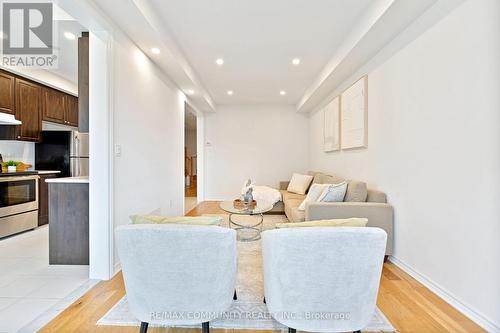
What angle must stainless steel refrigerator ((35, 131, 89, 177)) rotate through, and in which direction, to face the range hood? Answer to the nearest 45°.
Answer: approximately 90° to its right

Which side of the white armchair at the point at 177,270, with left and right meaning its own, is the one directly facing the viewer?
back

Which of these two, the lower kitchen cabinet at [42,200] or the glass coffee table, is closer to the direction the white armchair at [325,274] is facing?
the glass coffee table

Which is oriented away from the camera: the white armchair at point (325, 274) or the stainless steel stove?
the white armchair

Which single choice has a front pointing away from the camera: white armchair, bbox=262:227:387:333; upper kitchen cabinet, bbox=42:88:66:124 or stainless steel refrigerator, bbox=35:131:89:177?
the white armchair

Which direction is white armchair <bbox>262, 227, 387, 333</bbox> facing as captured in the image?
away from the camera

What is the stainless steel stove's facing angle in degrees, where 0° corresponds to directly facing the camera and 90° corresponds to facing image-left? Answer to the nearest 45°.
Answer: approximately 315°

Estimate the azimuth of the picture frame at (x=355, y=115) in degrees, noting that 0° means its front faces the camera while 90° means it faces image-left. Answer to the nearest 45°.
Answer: approximately 45°
